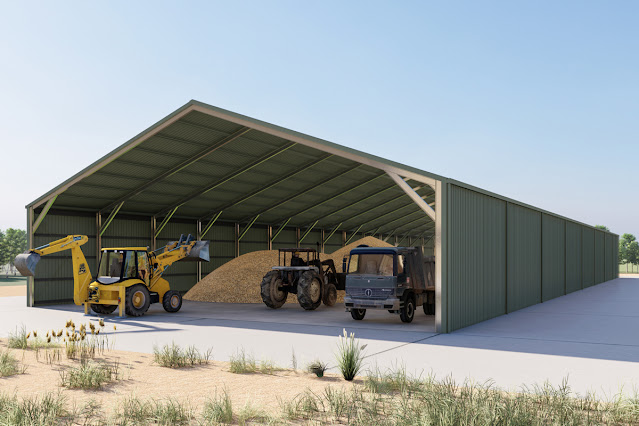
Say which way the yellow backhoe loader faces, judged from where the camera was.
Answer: facing away from the viewer and to the right of the viewer

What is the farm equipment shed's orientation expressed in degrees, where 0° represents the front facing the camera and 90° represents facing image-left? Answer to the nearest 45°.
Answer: approximately 45°

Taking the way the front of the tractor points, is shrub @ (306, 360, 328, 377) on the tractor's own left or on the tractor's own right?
on the tractor's own right

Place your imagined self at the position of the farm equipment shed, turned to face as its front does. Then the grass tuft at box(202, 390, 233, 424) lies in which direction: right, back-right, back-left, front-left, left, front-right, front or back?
front-left

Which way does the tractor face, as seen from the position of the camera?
facing away from the viewer and to the right of the viewer

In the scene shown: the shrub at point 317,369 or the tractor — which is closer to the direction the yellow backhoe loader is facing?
the tractor
